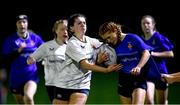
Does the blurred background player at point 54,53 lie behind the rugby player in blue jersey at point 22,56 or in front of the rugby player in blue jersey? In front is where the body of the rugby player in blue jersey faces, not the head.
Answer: in front

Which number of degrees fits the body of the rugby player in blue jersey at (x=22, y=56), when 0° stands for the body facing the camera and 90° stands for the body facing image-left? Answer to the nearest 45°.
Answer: approximately 0°

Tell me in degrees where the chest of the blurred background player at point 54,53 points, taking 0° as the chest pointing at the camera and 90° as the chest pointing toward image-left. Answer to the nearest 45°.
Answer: approximately 315°
